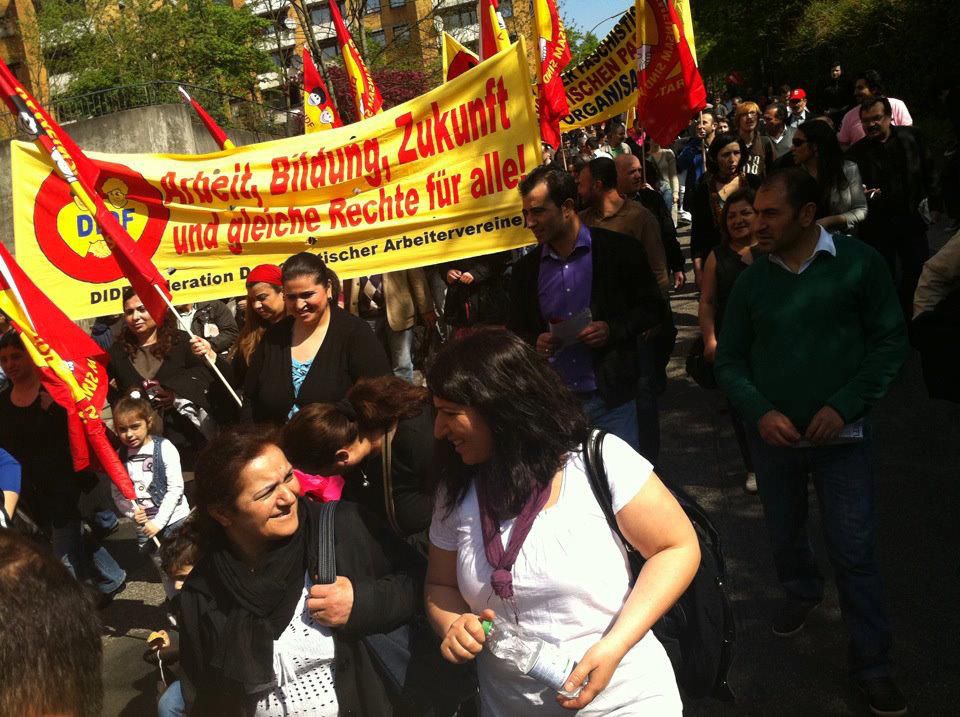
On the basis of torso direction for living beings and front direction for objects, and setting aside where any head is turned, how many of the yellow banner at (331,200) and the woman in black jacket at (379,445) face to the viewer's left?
1

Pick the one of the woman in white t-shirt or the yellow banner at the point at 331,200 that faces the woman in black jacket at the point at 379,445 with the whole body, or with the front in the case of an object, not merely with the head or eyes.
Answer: the yellow banner

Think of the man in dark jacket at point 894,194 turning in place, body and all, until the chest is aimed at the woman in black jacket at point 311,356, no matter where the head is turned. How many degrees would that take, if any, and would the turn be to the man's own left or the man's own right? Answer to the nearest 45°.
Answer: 0° — they already face them

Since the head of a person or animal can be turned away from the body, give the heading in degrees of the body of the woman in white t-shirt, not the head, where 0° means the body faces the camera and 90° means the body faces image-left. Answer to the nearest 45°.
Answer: approximately 45°

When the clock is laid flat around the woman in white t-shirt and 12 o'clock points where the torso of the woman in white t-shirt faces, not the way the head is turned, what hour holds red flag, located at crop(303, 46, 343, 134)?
The red flag is roughly at 4 o'clock from the woman in white t-shirt.

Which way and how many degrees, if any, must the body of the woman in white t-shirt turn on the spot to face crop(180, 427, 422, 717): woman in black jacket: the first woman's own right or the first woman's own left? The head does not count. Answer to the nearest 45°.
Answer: approximately 90° to the first woman's own right

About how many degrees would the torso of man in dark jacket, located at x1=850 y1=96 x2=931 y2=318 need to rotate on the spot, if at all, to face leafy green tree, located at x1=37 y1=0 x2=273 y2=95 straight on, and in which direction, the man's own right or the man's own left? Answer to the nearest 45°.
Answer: approximately 90° to the man's own right

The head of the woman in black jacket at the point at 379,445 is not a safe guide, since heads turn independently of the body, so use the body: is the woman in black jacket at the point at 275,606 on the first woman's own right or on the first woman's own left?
on the first woman's own left

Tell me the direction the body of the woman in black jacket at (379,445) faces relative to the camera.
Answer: to the viewer's left
